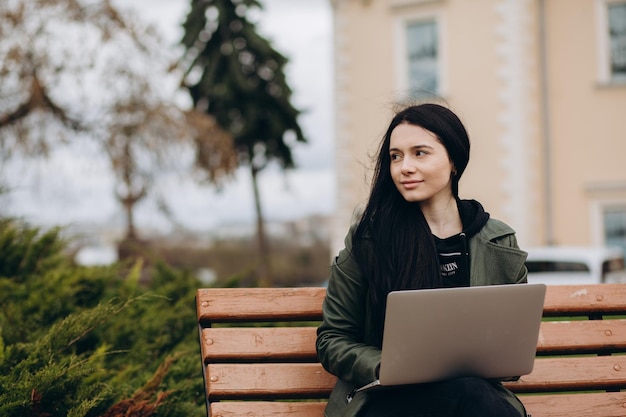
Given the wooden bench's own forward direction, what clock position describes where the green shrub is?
The green shrub is roughly at 4 o'clock from the wooden bench.

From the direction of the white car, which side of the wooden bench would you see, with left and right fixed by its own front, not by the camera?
back

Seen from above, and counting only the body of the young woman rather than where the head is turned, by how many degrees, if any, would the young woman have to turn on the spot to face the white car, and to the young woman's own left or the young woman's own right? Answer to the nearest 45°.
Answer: approximately 180°

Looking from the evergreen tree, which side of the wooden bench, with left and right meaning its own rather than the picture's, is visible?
back

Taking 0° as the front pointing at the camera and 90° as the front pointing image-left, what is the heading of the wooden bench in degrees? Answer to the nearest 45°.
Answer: approximately 0°

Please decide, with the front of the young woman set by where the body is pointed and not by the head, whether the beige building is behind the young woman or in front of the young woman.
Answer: behind

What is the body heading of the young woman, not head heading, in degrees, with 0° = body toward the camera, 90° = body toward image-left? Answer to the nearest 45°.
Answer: approximately 0°

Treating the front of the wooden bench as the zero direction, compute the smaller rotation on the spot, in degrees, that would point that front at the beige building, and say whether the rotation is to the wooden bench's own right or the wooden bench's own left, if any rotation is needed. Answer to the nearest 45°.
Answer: approximately 180°
